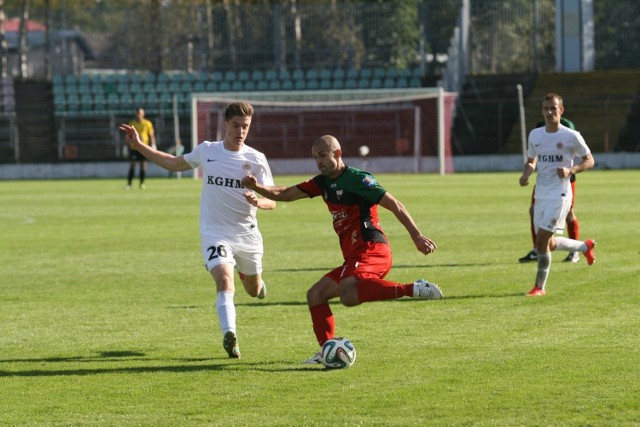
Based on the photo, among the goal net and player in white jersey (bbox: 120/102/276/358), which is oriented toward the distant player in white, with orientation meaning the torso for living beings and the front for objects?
the goal net

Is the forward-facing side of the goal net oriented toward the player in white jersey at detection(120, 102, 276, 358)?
yes

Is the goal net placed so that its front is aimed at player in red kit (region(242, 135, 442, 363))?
yes

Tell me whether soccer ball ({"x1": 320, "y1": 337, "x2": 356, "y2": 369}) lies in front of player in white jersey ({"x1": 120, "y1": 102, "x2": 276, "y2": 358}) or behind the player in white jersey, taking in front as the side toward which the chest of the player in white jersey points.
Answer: in front

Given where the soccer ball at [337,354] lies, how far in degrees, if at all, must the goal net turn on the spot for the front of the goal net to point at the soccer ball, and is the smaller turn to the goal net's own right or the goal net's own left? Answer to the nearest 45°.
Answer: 0° — it already faces it

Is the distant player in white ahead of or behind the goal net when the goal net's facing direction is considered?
ahead

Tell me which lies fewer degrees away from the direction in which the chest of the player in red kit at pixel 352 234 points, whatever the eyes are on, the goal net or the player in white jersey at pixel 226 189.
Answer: the player in white jersey

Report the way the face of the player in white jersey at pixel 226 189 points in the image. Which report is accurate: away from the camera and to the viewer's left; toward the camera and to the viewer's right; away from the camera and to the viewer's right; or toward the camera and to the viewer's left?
toward the camera and to the viewer's right

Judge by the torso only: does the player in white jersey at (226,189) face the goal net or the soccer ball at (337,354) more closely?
the soccer ball

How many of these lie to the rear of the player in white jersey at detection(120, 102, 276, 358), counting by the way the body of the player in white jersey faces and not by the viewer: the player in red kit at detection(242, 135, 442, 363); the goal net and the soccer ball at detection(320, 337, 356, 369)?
1

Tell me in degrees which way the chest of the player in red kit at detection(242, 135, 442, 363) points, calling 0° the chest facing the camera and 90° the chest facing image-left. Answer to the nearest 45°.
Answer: approximately 45°

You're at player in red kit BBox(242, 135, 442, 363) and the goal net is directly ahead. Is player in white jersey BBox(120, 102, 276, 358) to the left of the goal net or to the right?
left
